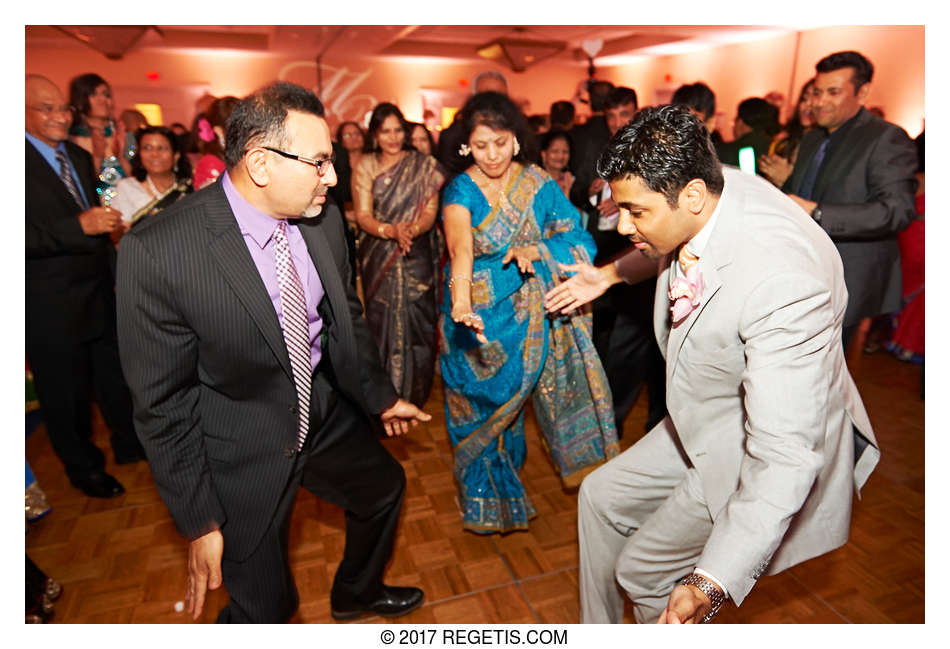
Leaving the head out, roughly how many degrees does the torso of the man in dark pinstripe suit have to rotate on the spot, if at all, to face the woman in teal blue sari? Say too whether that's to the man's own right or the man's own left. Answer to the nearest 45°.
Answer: approximately 90° to the man's own left

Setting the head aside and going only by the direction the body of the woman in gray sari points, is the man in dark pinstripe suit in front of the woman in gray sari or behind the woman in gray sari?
in front

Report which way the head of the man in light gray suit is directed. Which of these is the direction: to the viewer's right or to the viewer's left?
to the viewer's left

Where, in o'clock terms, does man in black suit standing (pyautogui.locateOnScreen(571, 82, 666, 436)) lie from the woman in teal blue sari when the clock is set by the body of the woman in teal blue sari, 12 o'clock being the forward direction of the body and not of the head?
The man in black suit standing is roughly at 7 o'clock from the woman in teal blue sari.

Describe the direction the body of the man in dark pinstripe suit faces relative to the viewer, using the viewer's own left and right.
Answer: facing the viewer and to the right of the viewer

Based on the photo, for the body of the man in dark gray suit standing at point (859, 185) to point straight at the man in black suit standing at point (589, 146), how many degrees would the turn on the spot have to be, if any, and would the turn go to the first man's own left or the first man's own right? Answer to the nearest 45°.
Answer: approximately 90° to the first man's own right

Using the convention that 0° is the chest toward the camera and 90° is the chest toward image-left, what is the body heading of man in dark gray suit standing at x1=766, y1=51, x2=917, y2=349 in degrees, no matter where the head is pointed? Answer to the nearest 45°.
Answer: approximately 45°

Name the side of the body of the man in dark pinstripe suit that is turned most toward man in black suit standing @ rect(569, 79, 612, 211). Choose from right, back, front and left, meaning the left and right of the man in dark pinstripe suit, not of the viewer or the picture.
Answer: left

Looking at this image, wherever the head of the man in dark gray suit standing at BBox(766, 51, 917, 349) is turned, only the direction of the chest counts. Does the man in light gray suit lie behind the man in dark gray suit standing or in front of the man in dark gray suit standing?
in front

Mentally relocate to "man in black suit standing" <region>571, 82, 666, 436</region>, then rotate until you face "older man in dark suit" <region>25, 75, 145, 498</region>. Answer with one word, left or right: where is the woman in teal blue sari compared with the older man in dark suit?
left
